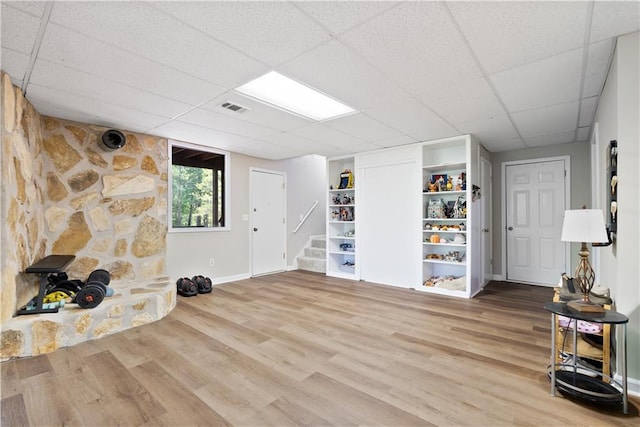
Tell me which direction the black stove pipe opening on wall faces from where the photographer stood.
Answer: facing the viewer

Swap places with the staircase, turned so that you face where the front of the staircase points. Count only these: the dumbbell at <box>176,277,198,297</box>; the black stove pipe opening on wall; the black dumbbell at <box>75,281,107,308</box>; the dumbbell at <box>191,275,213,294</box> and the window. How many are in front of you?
5

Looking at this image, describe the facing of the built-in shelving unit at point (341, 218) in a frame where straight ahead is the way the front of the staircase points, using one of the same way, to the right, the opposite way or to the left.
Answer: the same way

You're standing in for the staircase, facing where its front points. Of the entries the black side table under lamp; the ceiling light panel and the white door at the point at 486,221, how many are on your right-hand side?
0

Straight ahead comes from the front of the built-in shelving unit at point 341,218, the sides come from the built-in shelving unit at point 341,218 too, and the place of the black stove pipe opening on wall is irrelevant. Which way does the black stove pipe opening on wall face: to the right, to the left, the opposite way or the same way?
to the left

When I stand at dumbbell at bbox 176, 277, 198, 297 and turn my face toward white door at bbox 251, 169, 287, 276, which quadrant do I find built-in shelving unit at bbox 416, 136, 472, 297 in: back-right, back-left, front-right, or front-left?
front-right

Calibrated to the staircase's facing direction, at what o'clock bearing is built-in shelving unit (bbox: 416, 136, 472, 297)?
The built-in shelving unit is roughly at 9 o'clock from the staircase.

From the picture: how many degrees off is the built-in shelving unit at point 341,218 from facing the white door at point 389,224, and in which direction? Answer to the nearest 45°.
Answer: approximately 90° to its left

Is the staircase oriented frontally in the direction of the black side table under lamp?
no

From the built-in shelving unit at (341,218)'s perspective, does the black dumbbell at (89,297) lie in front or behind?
in front

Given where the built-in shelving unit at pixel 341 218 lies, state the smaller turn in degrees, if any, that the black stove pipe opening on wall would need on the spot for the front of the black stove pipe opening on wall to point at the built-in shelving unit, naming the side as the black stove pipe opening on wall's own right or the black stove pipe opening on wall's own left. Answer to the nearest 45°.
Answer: approximately 90° to the black stove pipe opening on wall's own left

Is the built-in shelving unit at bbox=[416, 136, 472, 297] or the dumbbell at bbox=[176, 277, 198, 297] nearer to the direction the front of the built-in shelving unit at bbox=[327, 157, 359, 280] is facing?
the dumbbell

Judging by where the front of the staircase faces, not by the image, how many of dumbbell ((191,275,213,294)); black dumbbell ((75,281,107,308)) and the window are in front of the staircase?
3

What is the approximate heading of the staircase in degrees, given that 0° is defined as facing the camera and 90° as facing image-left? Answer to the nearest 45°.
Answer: approximately 45°

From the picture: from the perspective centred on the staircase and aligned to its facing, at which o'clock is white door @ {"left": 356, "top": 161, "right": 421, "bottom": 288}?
The white door is roughly at 9 o'clock from the staircase.

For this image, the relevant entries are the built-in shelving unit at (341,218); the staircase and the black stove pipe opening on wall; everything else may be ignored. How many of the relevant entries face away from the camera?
0
